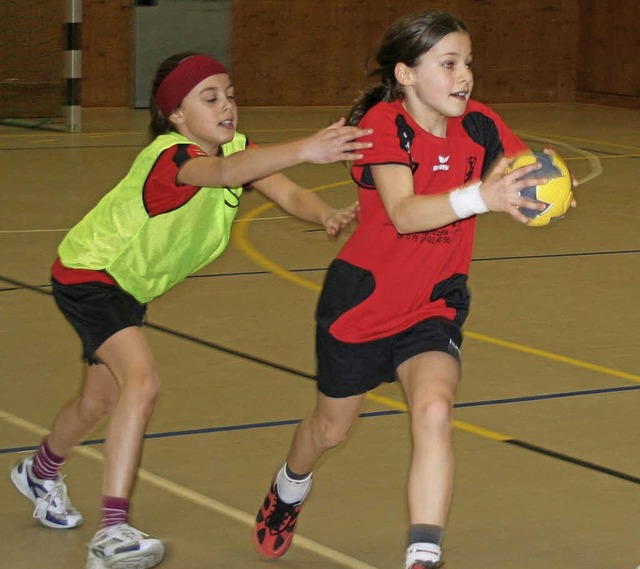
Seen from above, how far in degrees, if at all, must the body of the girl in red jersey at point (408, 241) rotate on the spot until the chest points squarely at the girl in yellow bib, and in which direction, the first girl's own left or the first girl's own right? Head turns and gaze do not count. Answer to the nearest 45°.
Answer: approximately 135° to the first girl's own right

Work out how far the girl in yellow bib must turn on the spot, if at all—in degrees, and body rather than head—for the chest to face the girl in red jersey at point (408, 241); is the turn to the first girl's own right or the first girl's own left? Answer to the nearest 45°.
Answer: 0° — they already face them

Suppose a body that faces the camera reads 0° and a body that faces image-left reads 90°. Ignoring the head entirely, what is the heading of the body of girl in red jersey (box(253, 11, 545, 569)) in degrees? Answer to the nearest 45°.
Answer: approximately 315°

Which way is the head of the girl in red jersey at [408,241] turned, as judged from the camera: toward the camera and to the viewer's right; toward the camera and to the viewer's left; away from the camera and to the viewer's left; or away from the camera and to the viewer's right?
toward the camera and to the viewer's right
